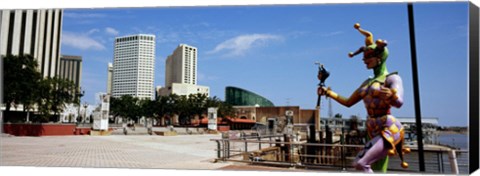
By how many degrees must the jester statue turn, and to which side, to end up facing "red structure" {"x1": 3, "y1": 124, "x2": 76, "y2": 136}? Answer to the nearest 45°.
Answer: approximately 90° to its right

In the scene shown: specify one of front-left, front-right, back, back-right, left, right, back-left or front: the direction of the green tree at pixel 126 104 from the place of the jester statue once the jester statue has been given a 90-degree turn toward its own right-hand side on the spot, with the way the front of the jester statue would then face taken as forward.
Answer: front

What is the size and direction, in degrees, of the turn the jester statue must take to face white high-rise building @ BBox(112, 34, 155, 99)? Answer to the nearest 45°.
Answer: approximately 90° to its right

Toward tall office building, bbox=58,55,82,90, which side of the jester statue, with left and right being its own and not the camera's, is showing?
right

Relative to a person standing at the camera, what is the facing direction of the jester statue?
facing the viewer and to the left of the viewer

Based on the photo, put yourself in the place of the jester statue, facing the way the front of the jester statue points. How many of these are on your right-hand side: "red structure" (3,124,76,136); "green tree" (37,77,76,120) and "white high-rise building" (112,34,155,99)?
3

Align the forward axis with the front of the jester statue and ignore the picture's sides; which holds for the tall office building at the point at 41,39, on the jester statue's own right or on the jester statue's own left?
on the jester statue's own right

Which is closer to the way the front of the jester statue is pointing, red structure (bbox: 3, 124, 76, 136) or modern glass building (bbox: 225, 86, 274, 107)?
the red structure

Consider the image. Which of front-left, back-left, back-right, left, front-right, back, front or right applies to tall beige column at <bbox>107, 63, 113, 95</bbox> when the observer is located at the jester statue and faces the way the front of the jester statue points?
right

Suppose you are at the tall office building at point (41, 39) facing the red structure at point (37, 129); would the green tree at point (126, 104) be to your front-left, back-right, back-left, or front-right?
front-left

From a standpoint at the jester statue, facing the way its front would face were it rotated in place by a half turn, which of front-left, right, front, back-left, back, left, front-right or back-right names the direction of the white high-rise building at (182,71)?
left
